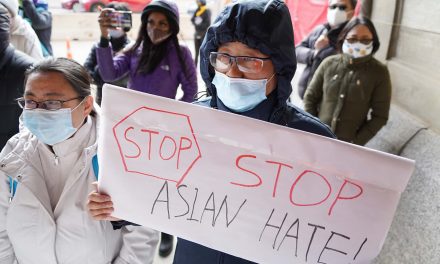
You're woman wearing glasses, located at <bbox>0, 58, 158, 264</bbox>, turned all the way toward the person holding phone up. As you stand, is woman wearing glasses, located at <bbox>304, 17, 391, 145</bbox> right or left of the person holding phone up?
right

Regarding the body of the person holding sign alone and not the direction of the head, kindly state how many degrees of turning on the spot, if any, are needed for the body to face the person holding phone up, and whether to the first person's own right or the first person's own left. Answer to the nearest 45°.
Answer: approximately 135° to the first person's own right

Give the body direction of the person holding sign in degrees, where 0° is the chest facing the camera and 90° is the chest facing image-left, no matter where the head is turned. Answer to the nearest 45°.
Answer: approximately 45°

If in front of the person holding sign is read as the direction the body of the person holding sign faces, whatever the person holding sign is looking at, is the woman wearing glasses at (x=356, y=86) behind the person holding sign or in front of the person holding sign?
behind
